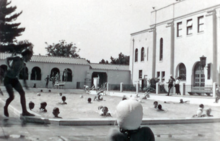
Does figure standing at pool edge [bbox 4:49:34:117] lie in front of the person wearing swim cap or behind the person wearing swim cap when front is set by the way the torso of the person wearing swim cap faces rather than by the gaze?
in front

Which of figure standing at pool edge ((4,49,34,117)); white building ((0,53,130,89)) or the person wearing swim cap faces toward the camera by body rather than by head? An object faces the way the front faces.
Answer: the white building

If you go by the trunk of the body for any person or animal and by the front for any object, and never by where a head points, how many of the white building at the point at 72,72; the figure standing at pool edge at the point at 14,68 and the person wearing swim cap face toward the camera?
1

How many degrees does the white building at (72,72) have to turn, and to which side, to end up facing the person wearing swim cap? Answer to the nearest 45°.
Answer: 0° — it already faces them

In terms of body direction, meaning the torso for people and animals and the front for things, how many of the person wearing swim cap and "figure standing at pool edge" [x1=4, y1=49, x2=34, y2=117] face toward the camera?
0

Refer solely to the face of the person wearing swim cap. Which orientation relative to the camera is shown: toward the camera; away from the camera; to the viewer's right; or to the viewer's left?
away from the camera

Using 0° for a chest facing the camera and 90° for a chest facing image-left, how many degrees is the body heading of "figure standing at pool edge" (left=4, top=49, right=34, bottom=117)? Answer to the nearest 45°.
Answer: approximately 270°

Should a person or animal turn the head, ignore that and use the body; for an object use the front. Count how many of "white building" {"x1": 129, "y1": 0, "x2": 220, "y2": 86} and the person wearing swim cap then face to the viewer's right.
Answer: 0

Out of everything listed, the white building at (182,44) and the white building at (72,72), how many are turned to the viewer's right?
0

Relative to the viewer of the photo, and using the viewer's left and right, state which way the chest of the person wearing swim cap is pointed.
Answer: facing away from the viewer

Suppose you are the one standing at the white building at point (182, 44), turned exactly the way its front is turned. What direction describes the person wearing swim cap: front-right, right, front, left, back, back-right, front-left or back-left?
front-left

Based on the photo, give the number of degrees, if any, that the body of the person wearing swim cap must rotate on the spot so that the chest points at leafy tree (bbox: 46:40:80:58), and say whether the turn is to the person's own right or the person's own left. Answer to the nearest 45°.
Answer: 0° — they already face it

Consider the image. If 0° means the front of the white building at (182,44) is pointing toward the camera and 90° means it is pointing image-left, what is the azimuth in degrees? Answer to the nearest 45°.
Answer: approximately 45°

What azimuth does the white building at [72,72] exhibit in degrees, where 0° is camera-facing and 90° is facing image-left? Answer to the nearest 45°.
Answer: approximately 0°
